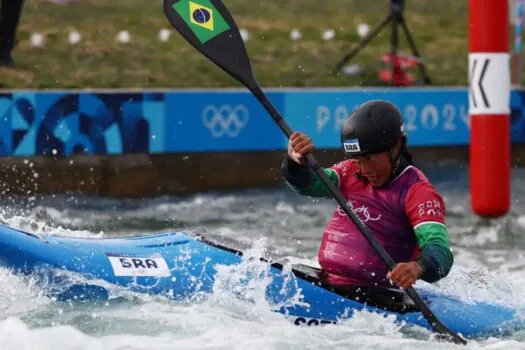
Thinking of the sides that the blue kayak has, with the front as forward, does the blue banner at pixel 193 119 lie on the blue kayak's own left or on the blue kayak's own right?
on the blue kayak's own right

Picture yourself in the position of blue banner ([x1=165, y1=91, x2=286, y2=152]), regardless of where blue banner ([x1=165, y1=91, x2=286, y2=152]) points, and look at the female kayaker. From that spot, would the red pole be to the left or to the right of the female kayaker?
left

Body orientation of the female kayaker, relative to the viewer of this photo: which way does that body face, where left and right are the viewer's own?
facing the viewer and to the left of the viewer

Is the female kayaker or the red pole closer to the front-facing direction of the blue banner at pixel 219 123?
the female kayaker

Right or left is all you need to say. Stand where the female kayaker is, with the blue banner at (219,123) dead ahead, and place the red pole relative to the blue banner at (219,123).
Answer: right

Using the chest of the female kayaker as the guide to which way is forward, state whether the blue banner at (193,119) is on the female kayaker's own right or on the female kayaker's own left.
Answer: on the female kayaker's own right

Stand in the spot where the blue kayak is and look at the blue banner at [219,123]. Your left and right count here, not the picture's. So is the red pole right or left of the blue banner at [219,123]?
right

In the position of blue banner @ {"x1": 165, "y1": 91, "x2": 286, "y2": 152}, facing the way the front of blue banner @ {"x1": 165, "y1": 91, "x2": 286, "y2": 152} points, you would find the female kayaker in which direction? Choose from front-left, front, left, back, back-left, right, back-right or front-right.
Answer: front

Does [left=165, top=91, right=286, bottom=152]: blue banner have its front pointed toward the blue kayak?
yes

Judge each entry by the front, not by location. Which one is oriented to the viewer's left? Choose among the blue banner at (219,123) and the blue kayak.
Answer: the blue kayak

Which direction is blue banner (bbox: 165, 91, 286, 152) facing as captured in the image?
toward the camera

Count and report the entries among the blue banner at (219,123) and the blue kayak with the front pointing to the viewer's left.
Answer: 1

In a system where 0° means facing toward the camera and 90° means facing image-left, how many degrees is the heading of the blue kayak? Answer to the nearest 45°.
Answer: approximately 90°

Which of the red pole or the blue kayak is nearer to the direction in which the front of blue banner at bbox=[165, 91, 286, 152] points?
the blue kayak

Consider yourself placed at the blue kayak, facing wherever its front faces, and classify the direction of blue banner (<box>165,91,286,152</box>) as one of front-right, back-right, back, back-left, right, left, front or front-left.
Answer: right
